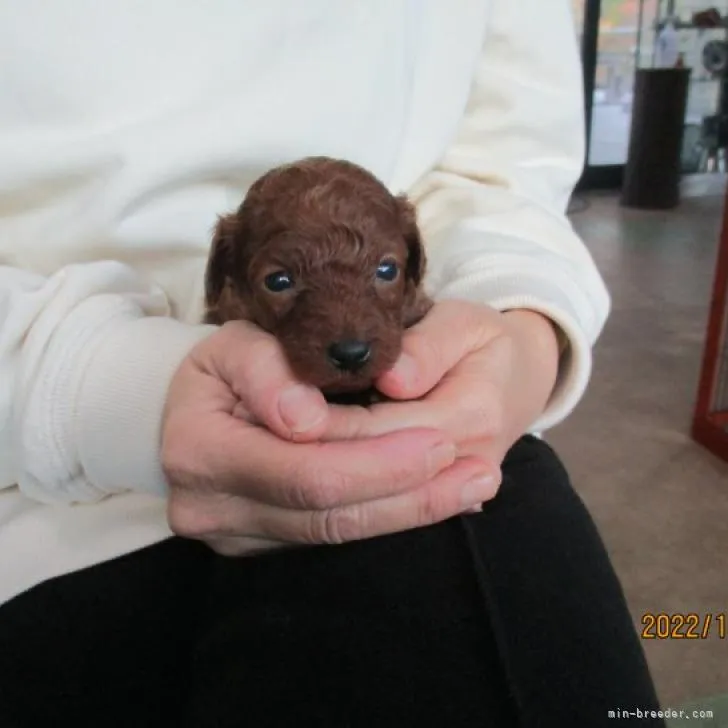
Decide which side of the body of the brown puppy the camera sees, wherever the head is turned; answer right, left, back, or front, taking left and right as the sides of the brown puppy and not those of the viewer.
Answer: front

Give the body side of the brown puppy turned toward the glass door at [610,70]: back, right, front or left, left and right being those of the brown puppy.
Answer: back
